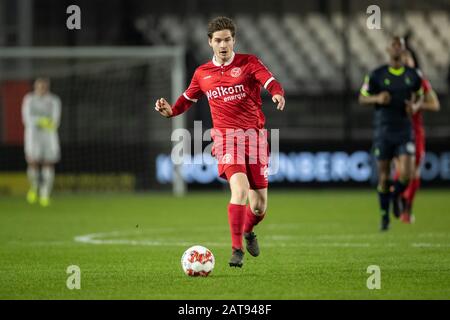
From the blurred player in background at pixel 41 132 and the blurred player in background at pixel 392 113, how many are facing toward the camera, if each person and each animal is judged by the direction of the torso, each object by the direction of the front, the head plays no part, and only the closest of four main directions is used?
2

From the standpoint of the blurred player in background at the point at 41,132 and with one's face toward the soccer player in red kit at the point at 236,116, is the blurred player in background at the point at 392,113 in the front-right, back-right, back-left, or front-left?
front-left

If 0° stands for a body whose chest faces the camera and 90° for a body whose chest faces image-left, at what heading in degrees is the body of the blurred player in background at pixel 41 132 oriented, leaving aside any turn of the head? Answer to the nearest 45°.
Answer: approximately 0°

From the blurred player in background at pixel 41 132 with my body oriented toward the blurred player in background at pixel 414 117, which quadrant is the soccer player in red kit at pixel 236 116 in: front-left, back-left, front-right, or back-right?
front-right

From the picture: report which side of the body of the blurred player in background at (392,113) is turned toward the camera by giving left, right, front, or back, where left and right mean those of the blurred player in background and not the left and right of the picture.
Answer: front

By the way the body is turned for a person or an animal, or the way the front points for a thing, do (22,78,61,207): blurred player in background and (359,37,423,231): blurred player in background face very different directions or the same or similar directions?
same or similar directions

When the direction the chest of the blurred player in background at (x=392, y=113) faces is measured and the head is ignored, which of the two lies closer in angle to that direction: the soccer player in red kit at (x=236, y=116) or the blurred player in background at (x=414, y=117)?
the soccer player in red kit

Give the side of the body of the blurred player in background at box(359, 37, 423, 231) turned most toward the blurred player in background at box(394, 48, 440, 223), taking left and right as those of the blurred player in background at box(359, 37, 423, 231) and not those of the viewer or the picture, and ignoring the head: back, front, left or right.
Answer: back

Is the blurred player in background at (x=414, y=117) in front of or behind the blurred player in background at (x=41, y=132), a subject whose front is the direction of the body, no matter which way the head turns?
in front

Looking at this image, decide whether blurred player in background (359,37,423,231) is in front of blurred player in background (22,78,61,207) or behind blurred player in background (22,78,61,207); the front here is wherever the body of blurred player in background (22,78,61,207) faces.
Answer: in front
